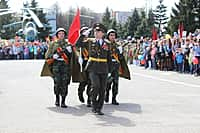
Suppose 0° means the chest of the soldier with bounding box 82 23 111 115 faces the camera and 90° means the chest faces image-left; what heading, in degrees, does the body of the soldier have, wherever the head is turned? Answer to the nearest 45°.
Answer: approximately 0°

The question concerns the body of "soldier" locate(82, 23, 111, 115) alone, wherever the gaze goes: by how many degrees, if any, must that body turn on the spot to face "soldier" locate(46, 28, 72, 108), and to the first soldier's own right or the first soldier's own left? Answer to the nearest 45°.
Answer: approximately 135° to the first soldier's own right

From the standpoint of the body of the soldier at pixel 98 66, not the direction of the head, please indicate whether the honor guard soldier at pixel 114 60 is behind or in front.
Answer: behind
